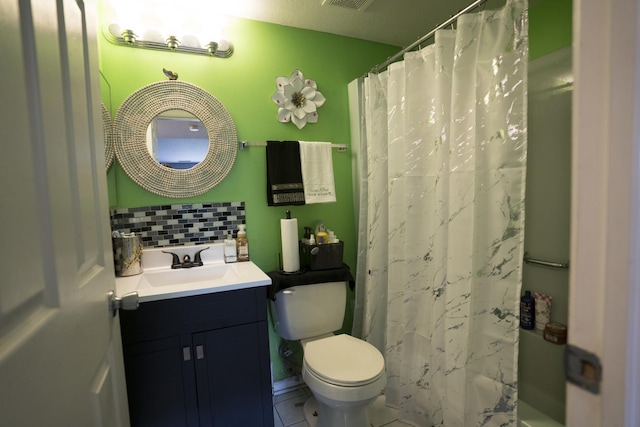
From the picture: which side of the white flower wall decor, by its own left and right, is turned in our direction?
front

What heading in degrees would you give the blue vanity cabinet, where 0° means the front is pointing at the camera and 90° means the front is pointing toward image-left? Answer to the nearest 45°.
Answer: approximately 0°

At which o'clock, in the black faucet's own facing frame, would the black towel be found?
The black towel is roughly at 9 o'clock from the black faucet.

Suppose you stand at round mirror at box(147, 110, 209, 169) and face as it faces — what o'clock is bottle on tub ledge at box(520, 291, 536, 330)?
The bottle on tub ledge is roughly at 10 o'clock from the round mirror.

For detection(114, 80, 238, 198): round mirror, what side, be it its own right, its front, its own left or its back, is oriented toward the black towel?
left

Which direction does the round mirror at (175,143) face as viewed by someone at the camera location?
facing the viewer

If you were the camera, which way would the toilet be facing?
facing the viewer and to the right of the viewer

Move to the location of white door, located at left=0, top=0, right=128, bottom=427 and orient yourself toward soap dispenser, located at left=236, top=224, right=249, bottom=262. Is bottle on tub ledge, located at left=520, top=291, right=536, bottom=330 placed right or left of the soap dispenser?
right

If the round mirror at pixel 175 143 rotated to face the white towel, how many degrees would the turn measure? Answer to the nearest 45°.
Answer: approximately 90° to its left
